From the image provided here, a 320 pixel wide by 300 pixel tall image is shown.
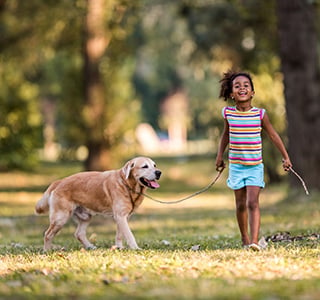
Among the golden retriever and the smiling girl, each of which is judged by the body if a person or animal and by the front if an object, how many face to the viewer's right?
1

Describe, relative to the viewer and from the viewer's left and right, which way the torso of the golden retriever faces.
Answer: facing to the right of the viewer

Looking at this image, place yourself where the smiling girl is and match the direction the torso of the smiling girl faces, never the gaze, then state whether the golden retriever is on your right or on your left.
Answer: on your right

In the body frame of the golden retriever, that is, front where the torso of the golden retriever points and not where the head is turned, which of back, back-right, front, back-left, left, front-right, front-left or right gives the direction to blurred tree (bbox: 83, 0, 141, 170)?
left

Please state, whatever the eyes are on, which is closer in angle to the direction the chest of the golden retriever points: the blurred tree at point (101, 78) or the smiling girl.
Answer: the smiling girl

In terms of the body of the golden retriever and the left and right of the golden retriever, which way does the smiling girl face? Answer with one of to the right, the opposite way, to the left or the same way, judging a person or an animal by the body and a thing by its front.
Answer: to the right

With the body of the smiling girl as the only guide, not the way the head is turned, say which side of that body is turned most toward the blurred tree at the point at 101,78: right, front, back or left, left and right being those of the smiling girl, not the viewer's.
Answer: back

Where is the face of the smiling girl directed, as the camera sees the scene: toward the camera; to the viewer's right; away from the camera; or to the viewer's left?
toward the camera

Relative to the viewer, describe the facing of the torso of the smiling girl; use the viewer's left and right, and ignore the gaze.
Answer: facing the viewer

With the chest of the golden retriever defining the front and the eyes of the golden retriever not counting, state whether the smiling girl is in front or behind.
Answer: in front
